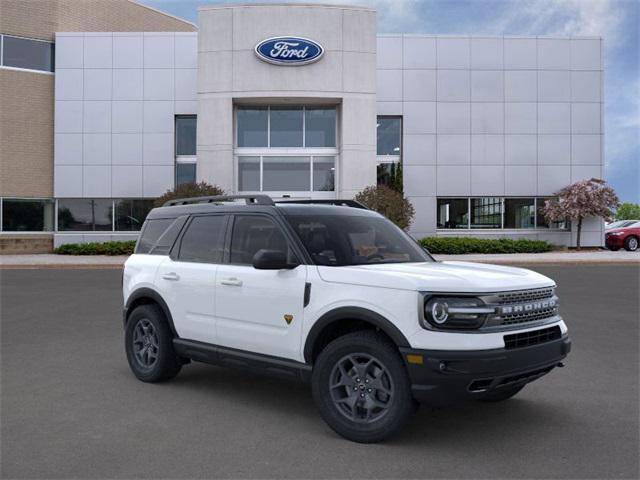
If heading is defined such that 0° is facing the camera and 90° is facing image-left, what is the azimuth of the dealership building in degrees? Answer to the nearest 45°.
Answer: approximately 0°

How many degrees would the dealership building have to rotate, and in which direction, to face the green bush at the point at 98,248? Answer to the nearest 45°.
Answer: approximately 90° to its right

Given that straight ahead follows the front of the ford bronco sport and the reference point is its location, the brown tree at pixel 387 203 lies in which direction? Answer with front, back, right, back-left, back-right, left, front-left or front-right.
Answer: back-left

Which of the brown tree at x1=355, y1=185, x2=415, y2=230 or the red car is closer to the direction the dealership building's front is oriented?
the brown tree

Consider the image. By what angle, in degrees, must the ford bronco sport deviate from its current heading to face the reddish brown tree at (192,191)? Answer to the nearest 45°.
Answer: approximately 135° to its left

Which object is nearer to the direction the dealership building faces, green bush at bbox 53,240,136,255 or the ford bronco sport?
the ford bronco sport

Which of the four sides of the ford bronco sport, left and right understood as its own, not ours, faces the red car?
left

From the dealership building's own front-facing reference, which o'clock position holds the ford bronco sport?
The ford bronco sport is roughly at 12 o'clock from the dealership building.

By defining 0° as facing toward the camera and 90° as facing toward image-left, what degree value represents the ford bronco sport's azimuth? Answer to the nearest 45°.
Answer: approximately 315°
